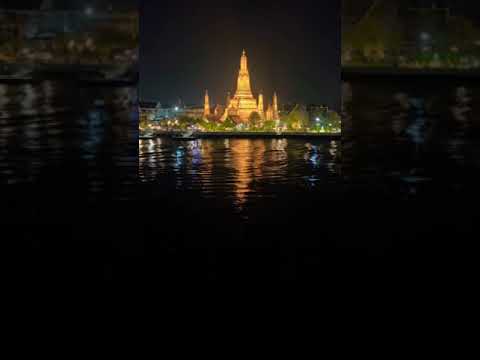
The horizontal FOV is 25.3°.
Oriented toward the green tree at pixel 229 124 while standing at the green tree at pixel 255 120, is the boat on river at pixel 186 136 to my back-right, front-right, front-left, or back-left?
front-left

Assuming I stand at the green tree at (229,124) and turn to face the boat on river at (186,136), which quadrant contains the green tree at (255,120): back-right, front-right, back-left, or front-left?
back-left
